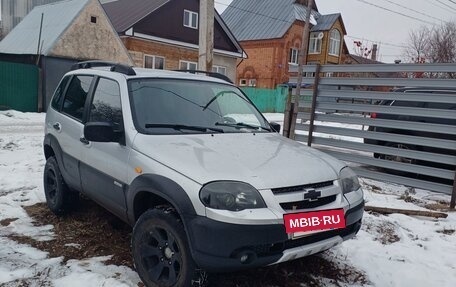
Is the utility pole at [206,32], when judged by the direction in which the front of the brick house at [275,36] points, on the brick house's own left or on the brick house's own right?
on the brick house's own right

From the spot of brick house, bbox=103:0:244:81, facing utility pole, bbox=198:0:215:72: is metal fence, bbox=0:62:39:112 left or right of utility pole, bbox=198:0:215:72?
right

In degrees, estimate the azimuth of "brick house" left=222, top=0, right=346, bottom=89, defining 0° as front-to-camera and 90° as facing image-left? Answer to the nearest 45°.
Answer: approximately 315°

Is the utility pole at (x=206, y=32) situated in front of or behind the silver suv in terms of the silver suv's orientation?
behind

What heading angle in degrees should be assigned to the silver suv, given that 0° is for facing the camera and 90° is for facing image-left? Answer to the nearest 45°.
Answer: approximately 315°

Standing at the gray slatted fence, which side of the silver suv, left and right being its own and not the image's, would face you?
left

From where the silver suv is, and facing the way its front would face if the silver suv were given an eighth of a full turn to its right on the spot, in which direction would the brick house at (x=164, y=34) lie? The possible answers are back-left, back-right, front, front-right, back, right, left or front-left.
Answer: back

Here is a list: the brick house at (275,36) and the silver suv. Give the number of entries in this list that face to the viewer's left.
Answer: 0
